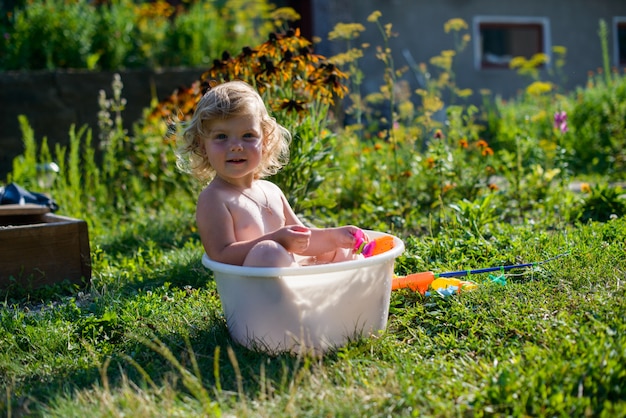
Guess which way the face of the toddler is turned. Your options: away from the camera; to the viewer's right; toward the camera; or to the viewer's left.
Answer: toward the camera

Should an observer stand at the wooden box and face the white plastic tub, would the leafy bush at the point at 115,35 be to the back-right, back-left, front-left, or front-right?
back-left

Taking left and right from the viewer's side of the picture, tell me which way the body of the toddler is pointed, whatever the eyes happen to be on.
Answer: facing the viewer and to the right of the viewer

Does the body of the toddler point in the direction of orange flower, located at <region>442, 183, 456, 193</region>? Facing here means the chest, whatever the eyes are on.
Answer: no

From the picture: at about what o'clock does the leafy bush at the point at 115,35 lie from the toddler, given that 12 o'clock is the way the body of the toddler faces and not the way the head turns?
The leafy bush is roughly at 7 o'clock from the toddler.

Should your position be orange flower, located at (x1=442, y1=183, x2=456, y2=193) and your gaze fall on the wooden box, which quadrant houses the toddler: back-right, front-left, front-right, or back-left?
front-left

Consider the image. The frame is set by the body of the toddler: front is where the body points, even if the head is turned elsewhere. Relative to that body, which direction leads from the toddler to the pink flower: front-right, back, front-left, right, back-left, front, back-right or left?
left
